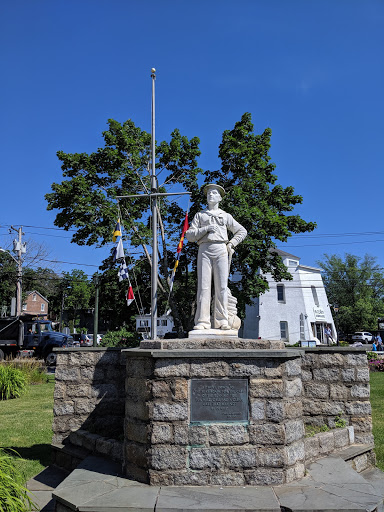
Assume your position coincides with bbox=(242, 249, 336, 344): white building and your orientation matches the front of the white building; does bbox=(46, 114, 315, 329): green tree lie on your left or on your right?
on your right

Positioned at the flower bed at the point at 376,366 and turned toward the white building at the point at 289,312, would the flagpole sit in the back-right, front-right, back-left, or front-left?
back-left

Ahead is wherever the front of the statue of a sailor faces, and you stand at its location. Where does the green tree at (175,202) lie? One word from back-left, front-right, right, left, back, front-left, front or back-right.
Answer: back

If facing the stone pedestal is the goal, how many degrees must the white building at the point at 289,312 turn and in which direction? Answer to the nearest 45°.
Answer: approximately 45° to its right

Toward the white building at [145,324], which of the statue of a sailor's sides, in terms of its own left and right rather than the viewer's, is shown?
back

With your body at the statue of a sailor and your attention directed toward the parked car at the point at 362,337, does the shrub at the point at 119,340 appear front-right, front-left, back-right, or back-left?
front-left

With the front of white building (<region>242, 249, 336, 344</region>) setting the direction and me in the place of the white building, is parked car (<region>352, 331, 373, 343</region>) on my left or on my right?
on my left

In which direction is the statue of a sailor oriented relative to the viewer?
toward the camera

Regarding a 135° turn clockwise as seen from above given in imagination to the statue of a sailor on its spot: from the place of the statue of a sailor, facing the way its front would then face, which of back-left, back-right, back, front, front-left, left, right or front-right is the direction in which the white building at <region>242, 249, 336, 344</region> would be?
front-right

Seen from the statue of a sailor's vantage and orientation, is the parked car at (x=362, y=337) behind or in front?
behind

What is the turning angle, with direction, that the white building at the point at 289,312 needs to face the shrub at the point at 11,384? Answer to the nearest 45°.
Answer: approximately 45° to its right
